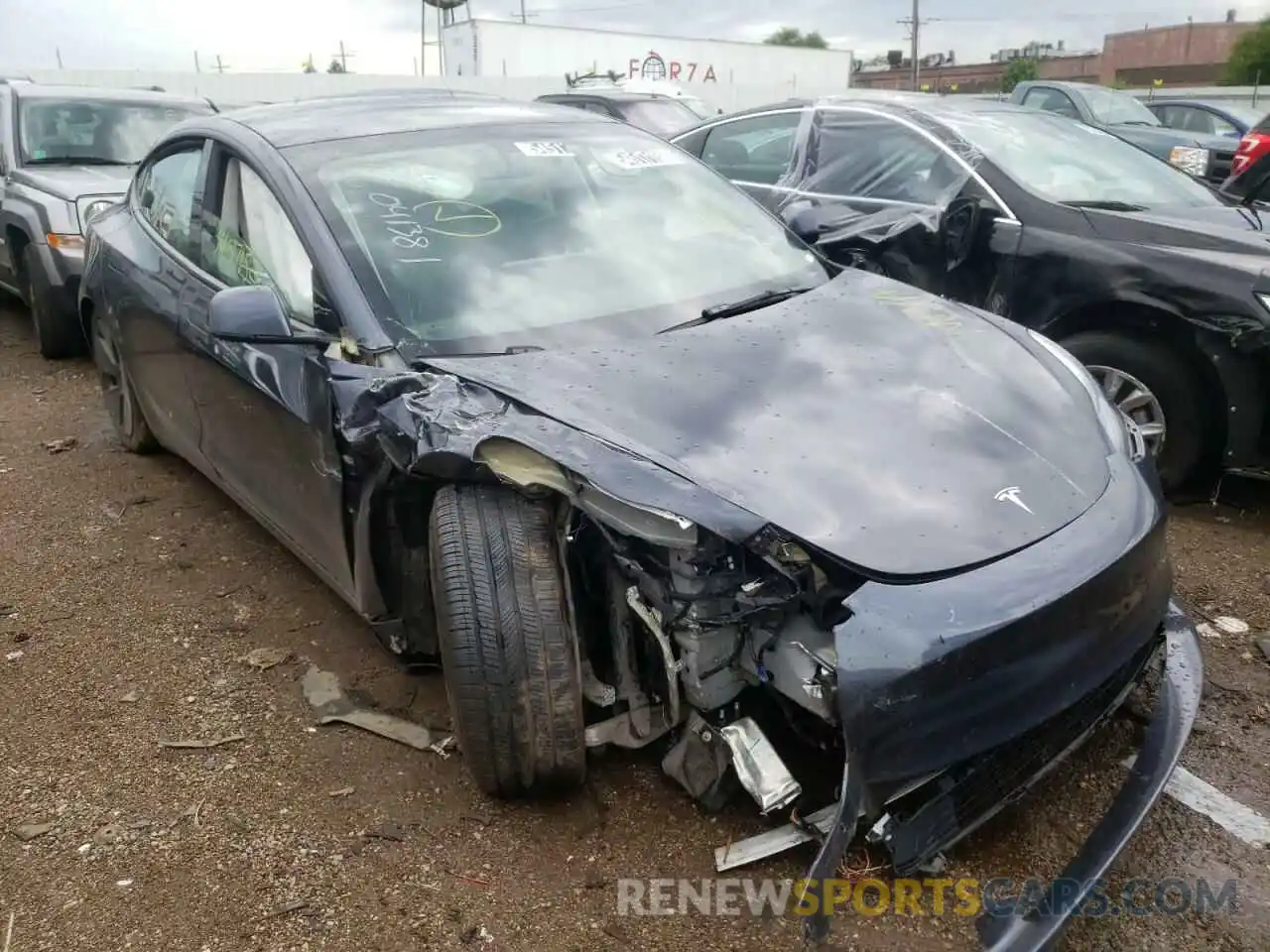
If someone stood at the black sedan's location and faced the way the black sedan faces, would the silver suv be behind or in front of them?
behind

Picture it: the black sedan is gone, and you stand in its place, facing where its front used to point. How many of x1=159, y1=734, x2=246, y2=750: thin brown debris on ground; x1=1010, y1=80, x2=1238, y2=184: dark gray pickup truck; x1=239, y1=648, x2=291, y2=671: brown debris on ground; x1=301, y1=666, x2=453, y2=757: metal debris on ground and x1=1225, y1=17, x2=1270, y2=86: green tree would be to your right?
3

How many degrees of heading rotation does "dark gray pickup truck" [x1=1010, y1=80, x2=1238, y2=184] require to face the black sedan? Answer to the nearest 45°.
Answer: approximately 45° to its right

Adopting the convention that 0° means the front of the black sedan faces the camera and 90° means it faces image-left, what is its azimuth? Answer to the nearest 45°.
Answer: approximately 315°

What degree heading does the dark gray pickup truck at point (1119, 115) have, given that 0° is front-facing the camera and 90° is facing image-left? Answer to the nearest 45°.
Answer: approximately 315°

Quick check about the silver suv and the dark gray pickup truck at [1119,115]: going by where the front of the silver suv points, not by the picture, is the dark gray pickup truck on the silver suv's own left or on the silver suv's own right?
on the silver suv's own left
